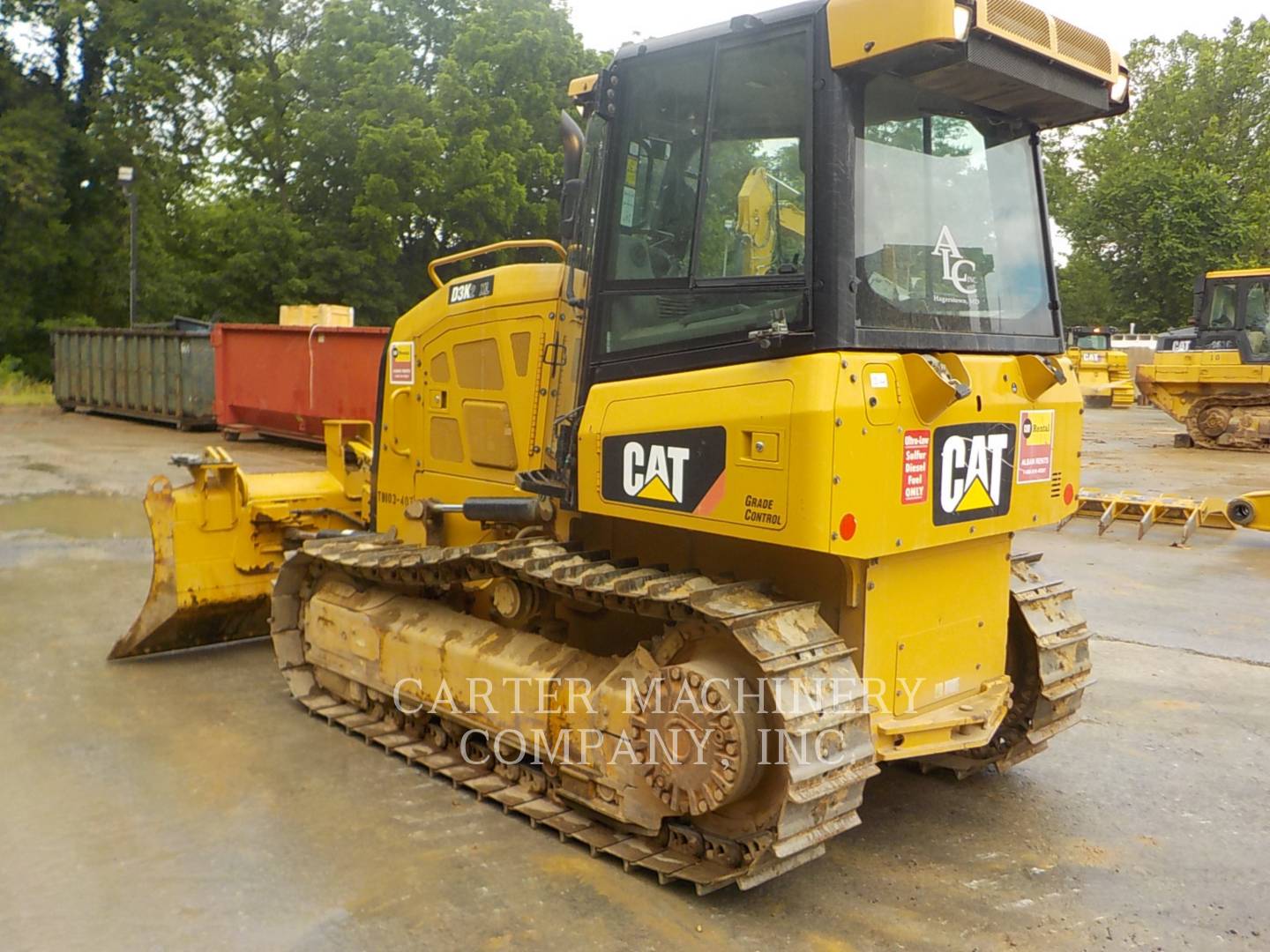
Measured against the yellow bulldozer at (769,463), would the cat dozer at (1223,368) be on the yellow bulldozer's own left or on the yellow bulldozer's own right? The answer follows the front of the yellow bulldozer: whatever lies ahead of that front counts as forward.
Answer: on the yellow bulldozer's own right

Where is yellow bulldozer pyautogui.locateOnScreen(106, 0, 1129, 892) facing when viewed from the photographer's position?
facing away from the viewer and to the left of the viewer

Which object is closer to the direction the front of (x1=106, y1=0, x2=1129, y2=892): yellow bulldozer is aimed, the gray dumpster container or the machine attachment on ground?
the gray dumpster container

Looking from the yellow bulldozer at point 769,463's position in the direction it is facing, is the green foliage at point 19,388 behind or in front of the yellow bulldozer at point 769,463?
in front
